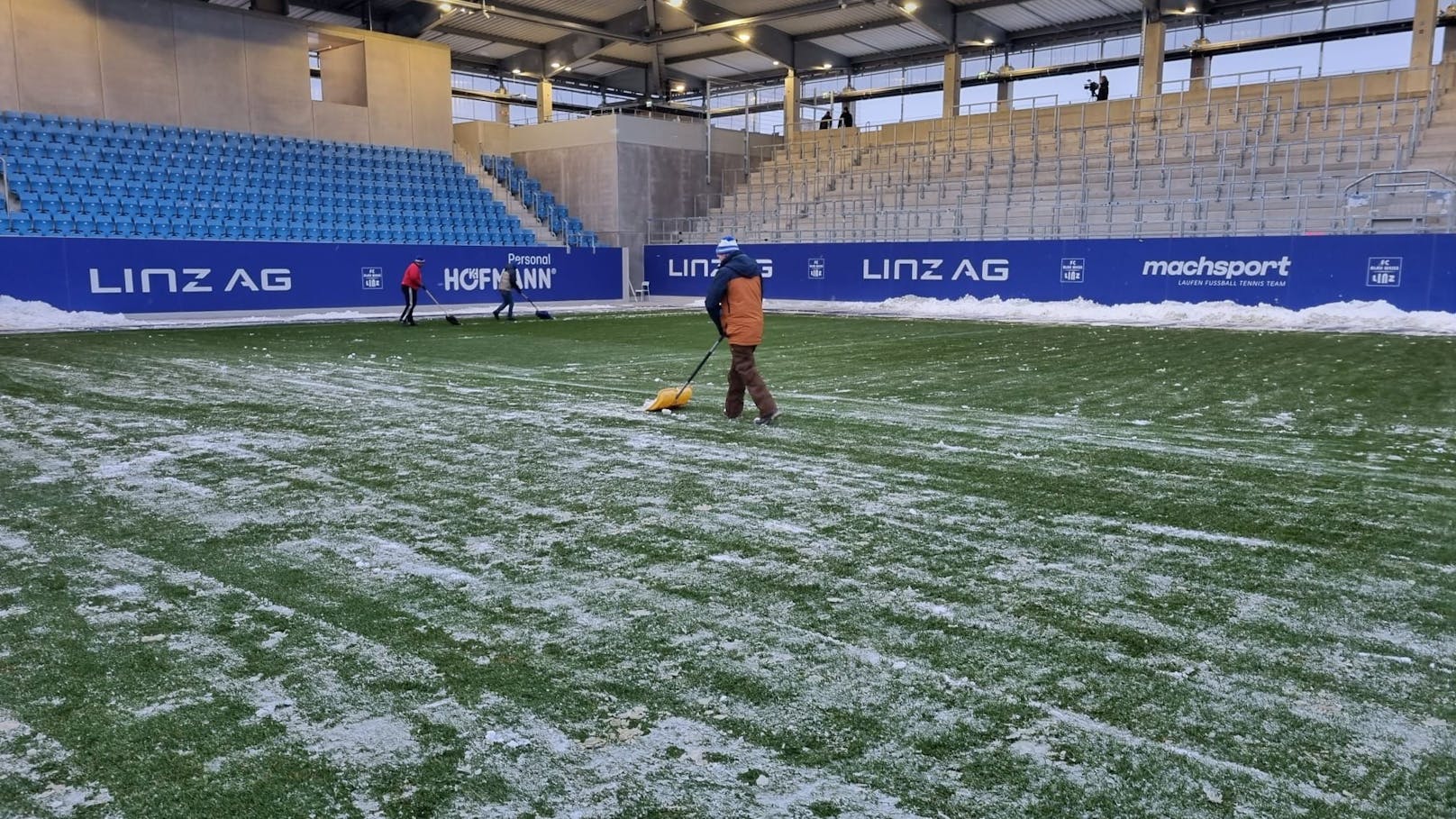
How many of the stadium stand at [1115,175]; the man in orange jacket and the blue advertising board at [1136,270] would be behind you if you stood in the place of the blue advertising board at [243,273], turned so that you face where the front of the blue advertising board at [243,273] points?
0

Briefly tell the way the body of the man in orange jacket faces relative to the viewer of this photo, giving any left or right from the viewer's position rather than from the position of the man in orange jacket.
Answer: facing away from the viewer and to the left of the viewer

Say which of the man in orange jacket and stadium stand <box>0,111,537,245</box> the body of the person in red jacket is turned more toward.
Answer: the man in orange jacket

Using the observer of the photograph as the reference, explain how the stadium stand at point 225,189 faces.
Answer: facing the viewer and to the right of the viewer

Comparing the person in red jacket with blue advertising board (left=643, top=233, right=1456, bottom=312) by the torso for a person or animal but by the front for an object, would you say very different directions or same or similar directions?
very different directions

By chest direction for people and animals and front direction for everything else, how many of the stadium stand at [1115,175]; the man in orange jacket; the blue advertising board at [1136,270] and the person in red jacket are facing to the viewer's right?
1

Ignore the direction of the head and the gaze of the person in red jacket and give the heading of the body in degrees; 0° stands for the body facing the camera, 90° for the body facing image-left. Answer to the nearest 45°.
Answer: approximately 270°

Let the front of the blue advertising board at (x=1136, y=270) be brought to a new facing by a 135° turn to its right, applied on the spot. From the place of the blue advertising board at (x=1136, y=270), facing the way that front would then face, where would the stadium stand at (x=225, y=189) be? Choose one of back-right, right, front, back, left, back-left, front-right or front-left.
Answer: left

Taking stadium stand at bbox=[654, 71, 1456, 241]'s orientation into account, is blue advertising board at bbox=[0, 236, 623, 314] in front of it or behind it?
in front

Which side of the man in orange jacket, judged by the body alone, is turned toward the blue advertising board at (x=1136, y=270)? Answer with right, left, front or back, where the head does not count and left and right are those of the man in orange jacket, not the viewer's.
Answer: right

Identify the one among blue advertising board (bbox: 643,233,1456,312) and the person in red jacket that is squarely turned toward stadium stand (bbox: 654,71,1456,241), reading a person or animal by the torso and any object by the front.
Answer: the person in red jacket

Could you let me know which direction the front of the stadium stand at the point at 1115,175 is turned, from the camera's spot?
facing the viewer and to the left of the viewer

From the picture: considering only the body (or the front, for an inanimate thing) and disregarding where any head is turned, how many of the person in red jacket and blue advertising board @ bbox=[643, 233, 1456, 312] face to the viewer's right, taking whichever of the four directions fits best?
1

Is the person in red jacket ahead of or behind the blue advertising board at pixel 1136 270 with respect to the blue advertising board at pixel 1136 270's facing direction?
ahead

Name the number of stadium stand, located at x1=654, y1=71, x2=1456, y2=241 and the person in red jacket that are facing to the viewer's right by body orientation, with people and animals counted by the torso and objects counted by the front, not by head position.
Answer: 1

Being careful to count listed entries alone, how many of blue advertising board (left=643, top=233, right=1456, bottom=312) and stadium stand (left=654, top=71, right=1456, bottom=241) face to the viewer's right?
0

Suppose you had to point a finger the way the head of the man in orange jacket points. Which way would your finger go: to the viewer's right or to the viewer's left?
to the viewer's left

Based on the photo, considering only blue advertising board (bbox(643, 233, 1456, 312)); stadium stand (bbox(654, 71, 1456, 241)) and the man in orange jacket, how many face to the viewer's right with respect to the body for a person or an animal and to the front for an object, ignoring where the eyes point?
0
